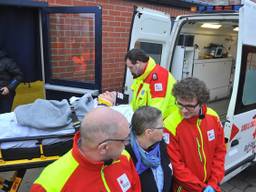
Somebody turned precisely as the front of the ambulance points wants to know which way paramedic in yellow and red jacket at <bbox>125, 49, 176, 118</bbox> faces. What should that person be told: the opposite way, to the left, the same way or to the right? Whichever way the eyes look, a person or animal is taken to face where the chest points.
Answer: the opposite way

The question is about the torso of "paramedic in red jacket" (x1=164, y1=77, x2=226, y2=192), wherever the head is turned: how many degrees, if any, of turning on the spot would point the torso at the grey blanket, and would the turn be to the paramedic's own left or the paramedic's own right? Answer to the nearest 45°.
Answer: approximately 90° to the paramedic's own right

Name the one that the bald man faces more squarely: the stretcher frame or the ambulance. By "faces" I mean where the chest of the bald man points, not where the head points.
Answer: the ambulance

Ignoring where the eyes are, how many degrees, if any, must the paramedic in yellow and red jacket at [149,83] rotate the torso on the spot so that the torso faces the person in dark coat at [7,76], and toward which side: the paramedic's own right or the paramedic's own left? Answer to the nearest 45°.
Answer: approximately 45° to the paramedic's own right

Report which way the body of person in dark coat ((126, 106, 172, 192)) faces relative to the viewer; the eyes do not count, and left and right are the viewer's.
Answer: facing the viewer and to the right of the viewer

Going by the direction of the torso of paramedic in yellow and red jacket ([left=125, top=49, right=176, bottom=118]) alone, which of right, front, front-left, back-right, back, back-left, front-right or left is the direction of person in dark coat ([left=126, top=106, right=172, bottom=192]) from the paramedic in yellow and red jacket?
front-left

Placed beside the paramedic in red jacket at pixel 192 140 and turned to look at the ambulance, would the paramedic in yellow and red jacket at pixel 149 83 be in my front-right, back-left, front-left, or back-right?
front-left

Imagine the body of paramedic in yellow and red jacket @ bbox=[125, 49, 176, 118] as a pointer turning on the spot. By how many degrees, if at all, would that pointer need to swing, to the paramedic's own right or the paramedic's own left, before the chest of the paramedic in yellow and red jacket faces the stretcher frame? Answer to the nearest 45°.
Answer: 0° — they already face it

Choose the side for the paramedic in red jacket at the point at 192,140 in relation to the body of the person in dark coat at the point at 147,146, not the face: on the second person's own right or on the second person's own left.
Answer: on the second person's own left

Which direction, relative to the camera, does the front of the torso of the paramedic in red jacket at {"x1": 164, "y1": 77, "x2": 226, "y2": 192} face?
toward the camera

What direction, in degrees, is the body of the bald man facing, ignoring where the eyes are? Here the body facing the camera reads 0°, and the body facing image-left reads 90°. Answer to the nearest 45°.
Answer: approximately 315°

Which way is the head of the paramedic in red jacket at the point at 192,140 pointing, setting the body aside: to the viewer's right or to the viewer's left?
to the viewer's left

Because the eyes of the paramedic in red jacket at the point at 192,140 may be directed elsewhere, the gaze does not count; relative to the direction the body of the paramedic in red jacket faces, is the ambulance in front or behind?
behind

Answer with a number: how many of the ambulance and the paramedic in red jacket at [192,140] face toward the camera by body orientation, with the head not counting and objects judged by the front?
1
